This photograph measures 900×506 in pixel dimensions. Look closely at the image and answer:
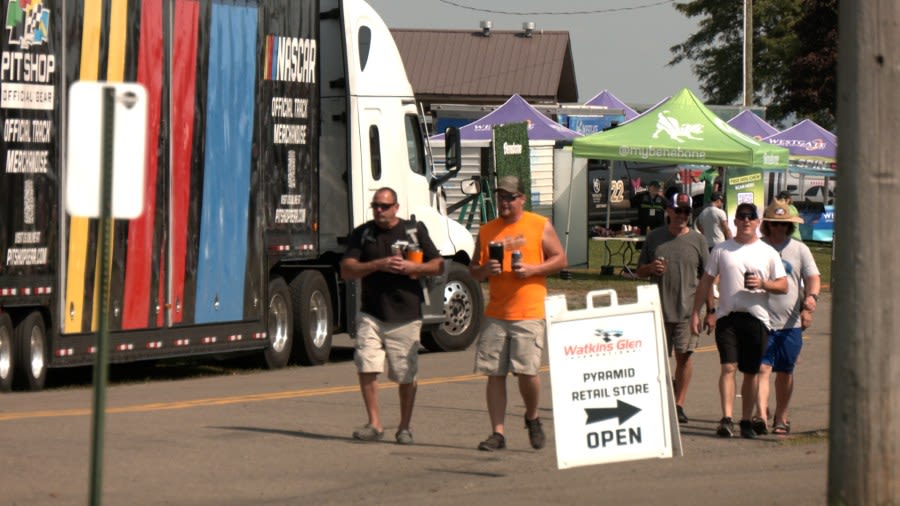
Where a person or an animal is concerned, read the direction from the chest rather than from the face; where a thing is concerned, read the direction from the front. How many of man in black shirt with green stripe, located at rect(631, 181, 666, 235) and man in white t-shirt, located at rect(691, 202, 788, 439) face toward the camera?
2

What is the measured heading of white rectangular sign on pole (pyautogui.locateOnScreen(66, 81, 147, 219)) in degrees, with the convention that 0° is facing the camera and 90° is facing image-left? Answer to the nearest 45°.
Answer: approximately 180°

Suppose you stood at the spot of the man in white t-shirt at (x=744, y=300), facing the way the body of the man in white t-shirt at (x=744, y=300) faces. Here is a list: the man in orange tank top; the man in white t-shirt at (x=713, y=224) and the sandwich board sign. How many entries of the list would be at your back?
1

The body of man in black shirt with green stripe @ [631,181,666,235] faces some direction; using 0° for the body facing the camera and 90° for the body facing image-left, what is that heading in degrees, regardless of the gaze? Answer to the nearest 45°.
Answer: approximately 0°

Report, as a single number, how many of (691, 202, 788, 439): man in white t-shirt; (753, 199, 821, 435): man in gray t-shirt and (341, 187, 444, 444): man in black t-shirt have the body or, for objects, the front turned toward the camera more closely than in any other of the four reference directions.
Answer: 3

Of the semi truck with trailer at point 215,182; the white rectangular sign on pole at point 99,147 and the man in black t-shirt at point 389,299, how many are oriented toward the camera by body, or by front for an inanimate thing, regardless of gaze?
1

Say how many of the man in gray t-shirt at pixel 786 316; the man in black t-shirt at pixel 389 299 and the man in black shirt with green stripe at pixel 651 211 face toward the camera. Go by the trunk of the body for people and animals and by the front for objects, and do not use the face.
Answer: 3

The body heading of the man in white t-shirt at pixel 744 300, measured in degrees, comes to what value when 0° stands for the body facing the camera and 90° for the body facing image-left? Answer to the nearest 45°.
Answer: approximately 0°

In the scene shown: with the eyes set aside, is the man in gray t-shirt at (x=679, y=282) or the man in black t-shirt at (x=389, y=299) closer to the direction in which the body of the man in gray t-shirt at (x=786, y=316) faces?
the man in black t-shirt

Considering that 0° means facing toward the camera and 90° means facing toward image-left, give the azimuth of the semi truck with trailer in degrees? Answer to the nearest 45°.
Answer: approximately 225°

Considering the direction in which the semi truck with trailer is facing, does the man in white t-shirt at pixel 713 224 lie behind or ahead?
ahead

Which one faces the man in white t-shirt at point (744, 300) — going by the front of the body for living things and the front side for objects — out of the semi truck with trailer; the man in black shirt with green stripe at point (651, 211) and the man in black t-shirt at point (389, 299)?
the man in black shirt with green stripe at point (651, 211)

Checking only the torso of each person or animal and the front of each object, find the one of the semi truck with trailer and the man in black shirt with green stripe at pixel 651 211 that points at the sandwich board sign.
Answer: the man in black shirt with green stripe

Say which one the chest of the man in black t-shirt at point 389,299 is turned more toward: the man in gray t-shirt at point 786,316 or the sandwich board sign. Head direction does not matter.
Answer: the sandwich board sign
